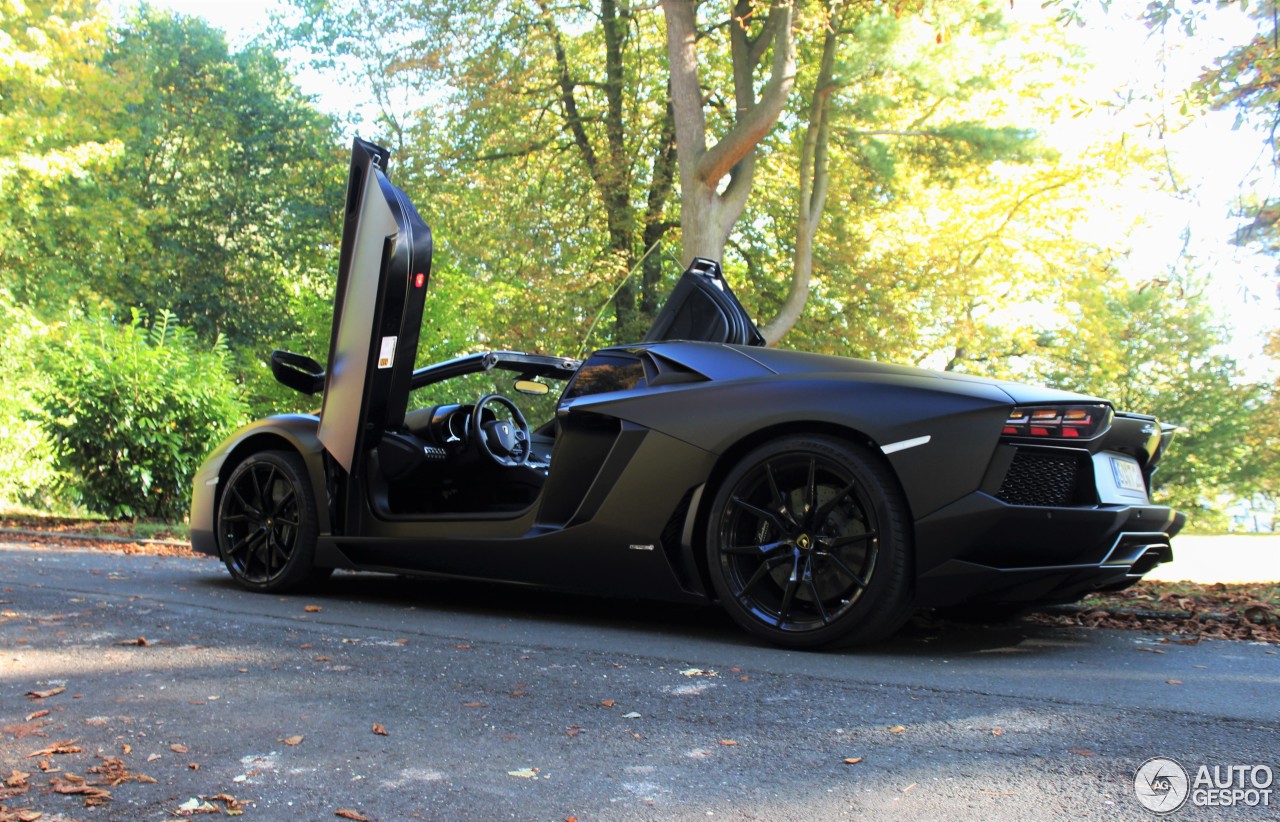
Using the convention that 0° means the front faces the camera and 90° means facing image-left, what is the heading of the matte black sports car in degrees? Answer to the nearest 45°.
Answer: approximately 135°

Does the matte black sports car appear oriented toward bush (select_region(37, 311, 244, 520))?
yes

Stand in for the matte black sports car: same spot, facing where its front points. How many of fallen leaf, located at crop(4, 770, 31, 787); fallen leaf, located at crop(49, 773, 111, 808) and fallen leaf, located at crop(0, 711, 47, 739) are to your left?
3

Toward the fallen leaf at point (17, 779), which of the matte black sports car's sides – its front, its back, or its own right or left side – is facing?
left

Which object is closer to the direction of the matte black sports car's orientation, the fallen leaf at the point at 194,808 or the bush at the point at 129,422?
the bush

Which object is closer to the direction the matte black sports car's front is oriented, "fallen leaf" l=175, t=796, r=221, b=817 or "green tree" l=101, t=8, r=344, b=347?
the green tree

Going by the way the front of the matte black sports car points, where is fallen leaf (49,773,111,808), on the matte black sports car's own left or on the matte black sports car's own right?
on the matte black sports car's own left

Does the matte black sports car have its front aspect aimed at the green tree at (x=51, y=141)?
yes

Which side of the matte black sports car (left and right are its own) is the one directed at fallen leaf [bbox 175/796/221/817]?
left
